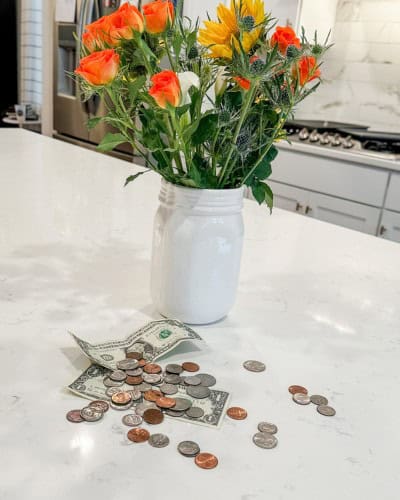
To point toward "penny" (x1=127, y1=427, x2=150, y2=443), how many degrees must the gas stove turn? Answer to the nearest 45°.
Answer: approximately 45° to its left

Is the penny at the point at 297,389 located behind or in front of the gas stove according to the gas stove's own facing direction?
in front

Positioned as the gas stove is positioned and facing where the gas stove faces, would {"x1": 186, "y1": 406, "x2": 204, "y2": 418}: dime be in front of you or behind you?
in front

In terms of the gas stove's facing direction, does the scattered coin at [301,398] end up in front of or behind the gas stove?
in front

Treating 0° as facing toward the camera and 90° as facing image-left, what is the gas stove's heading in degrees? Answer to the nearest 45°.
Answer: approximately 45°
